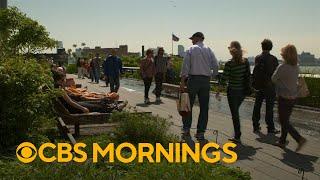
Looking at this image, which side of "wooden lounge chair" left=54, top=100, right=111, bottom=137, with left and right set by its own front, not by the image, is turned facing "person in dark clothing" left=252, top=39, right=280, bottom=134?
front

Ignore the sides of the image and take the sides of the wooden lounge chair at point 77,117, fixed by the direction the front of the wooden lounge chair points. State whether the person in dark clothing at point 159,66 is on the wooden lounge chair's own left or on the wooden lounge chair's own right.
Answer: on the wooden lounge chair's own left

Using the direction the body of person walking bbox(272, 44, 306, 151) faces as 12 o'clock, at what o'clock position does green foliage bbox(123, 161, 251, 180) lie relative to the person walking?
The green foliage is roughly at 8 o'clock from the person walking.

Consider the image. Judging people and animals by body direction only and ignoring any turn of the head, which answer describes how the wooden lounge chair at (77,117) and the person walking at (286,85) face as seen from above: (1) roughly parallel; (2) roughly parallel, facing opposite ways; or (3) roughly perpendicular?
roughly perpendicular

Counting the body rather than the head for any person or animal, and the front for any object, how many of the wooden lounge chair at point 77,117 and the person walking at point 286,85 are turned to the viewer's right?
1

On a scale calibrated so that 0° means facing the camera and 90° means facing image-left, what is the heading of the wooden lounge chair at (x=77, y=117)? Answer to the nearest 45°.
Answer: approximately 270°

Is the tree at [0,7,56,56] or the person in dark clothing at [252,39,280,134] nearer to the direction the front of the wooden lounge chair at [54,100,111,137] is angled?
the person in dark clothing

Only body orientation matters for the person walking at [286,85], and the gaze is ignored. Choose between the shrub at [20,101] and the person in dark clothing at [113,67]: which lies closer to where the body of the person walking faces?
the person in dark clothing

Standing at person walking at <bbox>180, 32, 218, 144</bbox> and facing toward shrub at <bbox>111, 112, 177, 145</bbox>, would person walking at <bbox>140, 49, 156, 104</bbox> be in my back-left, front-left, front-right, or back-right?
back-right

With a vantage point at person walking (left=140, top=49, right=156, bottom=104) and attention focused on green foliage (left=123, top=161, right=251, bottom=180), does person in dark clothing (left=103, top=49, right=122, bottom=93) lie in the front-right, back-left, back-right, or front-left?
back-right

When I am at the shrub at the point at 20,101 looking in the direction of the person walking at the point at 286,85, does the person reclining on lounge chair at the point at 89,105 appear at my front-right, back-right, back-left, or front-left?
front-left

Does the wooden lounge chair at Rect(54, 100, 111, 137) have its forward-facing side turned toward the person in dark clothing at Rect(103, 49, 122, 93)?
no

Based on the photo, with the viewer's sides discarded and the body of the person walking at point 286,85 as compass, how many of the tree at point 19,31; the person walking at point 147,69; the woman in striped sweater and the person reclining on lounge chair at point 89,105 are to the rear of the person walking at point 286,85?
0

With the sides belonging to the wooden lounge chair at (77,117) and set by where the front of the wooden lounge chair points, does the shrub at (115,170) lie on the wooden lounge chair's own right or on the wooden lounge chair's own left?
on the wooden lounge chair's own right

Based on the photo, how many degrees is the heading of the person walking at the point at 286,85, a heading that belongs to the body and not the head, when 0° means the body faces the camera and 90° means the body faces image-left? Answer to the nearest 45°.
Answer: approximately 135°
